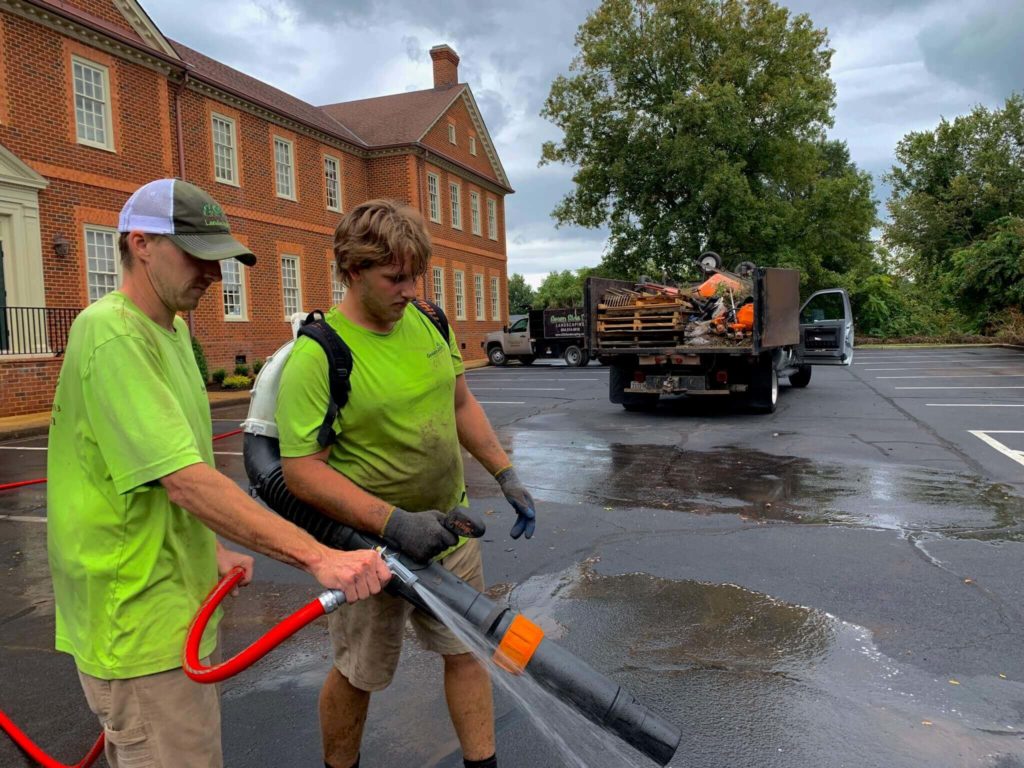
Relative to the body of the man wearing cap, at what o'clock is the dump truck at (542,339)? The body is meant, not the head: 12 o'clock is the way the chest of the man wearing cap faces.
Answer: The dump truck is roughly at 10 o'clock from the man wearing cap.

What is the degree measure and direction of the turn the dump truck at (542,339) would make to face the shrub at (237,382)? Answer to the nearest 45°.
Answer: approximately 45° to its left

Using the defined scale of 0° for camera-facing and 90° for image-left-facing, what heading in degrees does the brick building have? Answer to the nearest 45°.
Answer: approximately 315°

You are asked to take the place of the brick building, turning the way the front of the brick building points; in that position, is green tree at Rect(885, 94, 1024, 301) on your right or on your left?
on your left

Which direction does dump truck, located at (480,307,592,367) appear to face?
to the viewer's left

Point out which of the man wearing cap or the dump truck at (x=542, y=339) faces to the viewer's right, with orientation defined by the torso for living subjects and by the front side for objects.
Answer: the man wearing cap

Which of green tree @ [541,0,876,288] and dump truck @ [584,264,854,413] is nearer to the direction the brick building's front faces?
the dump truck

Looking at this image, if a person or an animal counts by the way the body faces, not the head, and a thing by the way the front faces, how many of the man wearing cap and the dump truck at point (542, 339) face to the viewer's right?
1

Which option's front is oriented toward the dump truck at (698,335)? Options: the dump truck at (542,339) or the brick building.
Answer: the brick building

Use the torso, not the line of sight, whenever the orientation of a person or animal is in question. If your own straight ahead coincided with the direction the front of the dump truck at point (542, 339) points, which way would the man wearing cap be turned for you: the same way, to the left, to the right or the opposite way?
the opposite way

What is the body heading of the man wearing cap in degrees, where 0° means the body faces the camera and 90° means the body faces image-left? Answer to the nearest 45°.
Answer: approximately 270°
